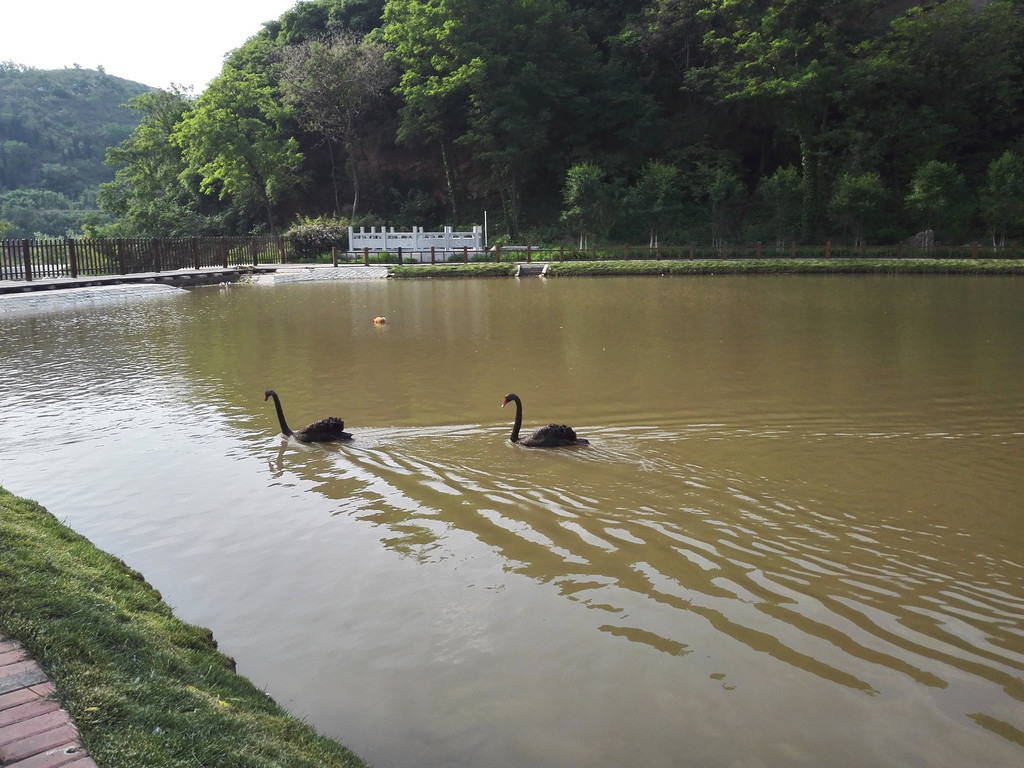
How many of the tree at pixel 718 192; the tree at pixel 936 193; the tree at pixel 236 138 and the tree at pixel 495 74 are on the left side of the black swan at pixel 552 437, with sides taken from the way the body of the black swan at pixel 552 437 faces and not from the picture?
0

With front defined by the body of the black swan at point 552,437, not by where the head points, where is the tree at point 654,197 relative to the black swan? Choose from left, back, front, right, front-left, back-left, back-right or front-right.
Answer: right

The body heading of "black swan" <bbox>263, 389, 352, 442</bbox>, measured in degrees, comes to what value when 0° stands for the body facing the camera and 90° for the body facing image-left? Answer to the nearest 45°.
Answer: approximately 90°

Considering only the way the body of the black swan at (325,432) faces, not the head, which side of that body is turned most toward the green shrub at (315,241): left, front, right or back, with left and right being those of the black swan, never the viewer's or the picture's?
right

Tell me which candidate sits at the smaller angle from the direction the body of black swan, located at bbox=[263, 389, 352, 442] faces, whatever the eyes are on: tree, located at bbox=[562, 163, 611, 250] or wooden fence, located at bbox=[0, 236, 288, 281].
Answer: the wooden fence

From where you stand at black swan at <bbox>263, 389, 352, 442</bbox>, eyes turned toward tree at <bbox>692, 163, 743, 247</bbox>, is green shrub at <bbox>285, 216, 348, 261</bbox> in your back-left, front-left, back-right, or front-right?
front-left

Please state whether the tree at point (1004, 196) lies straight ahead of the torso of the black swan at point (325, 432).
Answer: no

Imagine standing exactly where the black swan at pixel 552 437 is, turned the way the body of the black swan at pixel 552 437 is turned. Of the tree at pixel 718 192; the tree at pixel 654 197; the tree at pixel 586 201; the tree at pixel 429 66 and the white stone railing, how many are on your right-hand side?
5

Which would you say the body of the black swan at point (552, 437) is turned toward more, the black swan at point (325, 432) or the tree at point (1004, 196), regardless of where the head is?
the black swan

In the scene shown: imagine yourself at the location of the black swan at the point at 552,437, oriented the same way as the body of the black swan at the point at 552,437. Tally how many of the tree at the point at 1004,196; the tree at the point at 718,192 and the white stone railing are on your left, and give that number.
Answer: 0

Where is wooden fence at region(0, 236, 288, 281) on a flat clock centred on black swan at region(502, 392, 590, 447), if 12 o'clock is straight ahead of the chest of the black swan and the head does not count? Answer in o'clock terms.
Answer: The wooden fence is roughly at 2 o'clock from the black swan.

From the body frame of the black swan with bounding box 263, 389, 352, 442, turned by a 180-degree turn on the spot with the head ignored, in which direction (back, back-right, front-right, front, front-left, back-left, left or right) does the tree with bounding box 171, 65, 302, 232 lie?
left

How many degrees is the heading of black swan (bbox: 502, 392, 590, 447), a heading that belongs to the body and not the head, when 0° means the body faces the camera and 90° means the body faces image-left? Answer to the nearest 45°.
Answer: approximately 90°

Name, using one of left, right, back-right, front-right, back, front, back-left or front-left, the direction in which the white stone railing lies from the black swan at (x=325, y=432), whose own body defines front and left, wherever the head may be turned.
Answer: right

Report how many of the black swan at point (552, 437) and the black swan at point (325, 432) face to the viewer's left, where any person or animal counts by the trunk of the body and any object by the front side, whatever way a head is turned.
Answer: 2

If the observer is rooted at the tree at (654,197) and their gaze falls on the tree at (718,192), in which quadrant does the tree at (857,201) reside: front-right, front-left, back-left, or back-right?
front-right

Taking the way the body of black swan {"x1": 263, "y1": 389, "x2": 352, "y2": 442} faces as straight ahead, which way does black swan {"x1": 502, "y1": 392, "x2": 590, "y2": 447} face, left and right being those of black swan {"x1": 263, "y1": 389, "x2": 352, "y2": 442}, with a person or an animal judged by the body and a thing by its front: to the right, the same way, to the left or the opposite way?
the same way
